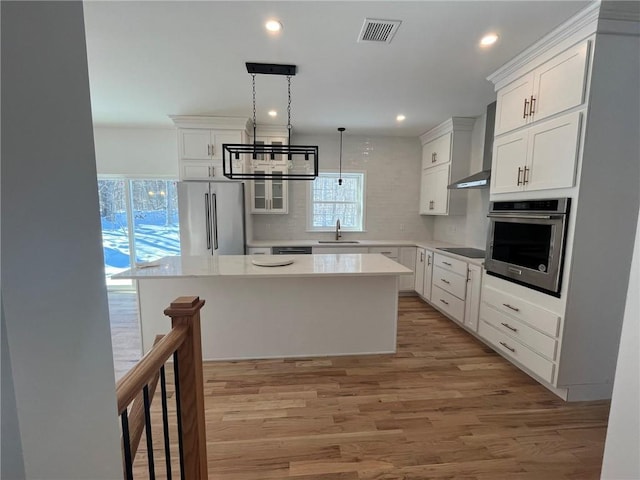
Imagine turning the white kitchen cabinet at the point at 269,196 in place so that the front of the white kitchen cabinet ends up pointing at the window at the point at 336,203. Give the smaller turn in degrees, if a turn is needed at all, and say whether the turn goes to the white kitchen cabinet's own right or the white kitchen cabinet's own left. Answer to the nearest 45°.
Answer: approximately 90° to the white kitchen cabinet's own left

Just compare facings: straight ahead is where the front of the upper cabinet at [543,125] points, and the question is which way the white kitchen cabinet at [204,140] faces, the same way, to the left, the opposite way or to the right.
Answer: to the left

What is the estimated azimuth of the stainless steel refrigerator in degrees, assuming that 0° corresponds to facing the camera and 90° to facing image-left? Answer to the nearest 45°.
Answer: approximately 0°

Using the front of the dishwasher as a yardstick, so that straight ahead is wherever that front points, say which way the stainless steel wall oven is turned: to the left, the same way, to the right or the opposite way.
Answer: to the right

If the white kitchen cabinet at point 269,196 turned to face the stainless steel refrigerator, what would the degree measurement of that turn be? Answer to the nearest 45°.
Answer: approximately 45° to its right

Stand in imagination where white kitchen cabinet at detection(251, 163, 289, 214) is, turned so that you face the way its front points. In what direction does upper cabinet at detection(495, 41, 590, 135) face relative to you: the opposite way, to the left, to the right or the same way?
to the right

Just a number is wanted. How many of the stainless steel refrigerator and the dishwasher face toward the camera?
2

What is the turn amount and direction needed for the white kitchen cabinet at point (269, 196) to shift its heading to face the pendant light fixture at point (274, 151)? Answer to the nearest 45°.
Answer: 0° — it already faces it

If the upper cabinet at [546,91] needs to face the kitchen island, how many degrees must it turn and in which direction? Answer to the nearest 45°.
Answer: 0° — it already faces it

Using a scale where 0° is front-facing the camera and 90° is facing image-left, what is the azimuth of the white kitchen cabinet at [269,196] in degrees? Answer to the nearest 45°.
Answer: approximately 0°

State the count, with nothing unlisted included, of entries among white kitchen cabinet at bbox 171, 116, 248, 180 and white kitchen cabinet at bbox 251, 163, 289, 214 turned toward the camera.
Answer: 2

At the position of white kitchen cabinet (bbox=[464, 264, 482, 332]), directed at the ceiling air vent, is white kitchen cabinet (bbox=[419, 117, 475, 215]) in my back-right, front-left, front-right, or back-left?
back-right
